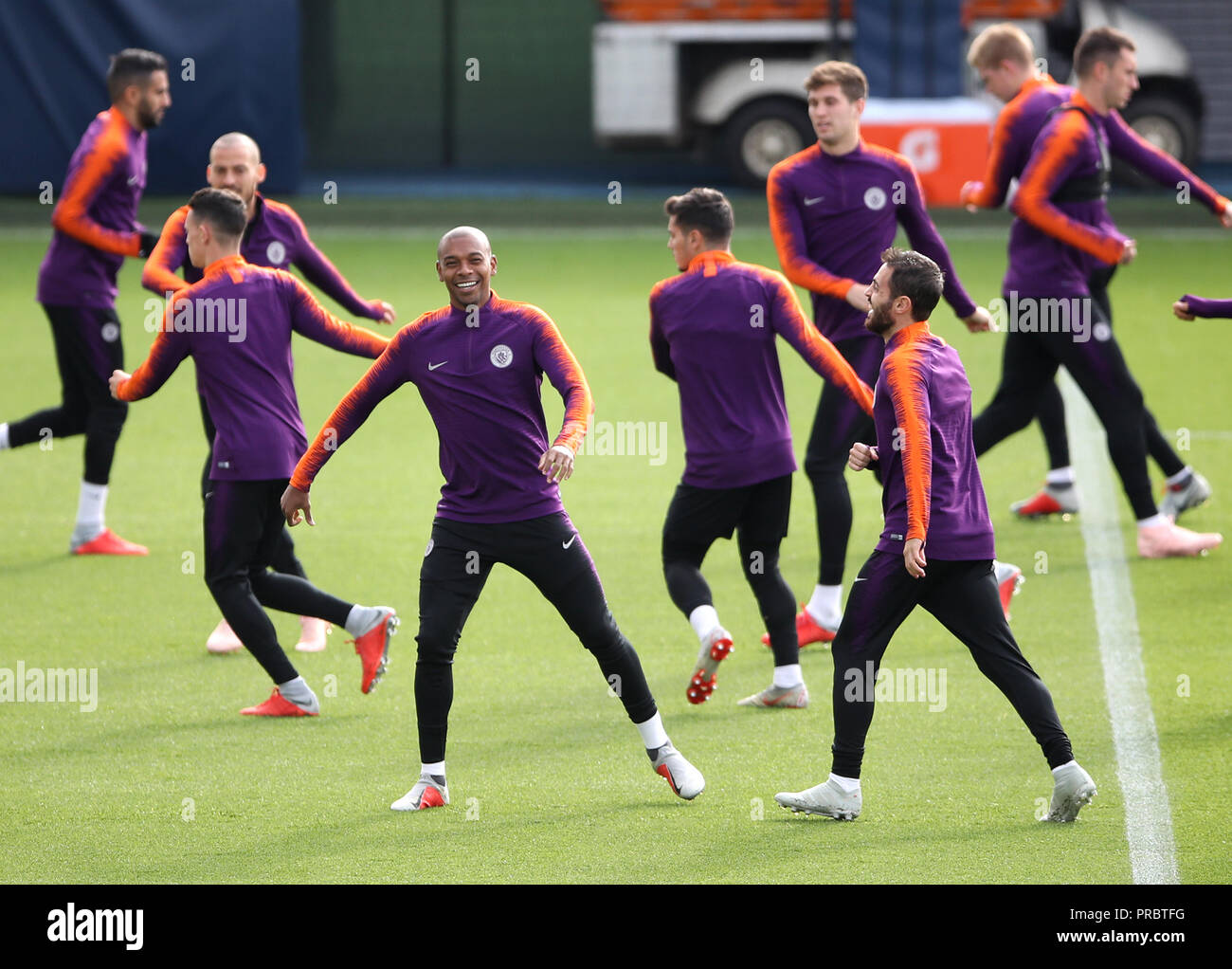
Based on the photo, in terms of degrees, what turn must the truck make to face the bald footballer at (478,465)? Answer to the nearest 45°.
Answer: approximately 90° to its right

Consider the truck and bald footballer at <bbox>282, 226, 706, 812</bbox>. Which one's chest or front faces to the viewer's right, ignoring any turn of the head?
the truck

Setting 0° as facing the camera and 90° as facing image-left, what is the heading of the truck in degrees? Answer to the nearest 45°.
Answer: approximately 270°

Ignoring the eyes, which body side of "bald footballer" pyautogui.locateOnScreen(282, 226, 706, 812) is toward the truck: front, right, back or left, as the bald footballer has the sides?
back

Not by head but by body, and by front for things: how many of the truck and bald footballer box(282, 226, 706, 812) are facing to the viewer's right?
1

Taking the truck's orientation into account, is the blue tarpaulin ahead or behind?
behind

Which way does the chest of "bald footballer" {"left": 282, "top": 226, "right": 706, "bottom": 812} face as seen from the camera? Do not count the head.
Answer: toward the camera

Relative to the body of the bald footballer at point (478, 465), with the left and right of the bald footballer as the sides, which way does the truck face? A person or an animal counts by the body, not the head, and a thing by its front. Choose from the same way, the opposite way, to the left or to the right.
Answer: to the left
